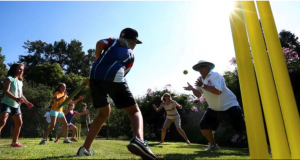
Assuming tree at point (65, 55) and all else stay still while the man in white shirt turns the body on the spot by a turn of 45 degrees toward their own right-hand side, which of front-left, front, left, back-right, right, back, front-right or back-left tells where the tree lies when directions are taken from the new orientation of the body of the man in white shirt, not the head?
front-right

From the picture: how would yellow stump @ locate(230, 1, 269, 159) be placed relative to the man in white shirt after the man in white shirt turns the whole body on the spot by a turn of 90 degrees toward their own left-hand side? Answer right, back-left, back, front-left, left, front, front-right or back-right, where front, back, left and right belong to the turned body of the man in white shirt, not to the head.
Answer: front-right

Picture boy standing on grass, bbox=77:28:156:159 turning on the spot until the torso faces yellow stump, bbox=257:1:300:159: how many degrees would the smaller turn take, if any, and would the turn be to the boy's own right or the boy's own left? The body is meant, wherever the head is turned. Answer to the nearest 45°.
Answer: approximately 90° to the boy's own right

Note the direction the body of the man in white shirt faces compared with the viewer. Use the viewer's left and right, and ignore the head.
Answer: facing the viewer and to the left of the viewer

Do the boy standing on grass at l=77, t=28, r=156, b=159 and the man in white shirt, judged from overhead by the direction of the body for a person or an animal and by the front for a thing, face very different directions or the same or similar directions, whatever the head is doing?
very different directions

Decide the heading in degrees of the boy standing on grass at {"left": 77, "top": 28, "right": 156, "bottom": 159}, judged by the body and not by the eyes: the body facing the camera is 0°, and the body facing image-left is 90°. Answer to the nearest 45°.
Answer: approximately 225°

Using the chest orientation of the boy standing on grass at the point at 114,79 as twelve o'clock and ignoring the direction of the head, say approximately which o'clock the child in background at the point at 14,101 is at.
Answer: The child in background is roughly at 9 o'clock from the boy standing on grass.

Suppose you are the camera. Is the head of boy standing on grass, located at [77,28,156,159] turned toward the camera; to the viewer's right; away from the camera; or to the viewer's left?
to the viewer's right

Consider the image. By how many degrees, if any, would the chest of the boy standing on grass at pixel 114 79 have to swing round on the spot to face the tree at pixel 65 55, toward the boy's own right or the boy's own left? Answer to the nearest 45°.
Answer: approximately 45° to the boy's own left

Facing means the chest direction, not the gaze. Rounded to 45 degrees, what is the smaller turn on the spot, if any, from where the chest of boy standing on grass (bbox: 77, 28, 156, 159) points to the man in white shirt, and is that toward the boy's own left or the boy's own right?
0° — they already face them
